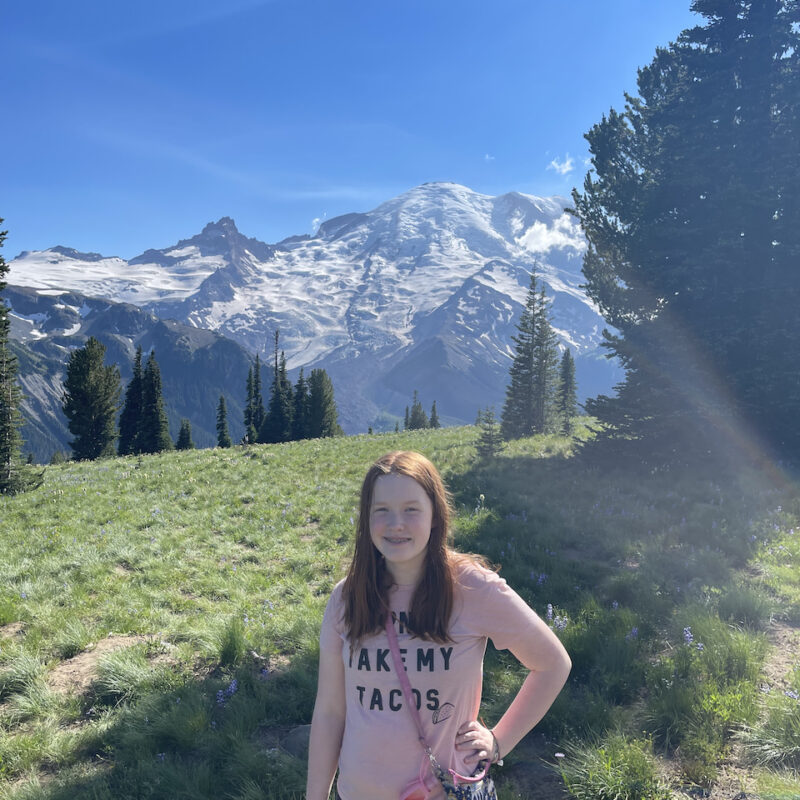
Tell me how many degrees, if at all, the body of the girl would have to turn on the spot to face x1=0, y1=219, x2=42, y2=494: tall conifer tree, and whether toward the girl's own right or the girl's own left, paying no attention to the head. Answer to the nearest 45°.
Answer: approximately 135° to the girl's own right

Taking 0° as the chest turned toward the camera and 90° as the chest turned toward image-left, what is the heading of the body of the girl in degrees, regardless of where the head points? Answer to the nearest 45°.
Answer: approximately 0°

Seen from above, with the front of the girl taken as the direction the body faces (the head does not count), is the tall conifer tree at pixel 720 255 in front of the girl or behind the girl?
behind

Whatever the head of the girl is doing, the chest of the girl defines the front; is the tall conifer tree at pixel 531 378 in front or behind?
behind

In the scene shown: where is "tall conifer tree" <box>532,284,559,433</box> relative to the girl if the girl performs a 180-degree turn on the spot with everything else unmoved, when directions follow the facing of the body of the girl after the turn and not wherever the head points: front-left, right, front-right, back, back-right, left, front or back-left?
front

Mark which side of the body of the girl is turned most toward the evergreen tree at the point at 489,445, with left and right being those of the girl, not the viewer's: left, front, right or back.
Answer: back
